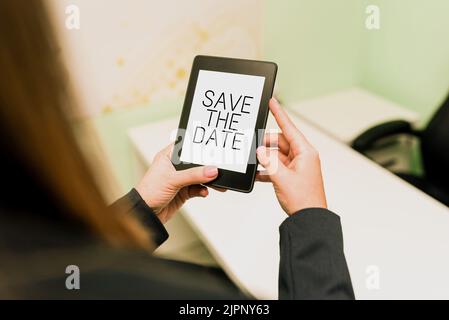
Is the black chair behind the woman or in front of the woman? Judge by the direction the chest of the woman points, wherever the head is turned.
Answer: in front

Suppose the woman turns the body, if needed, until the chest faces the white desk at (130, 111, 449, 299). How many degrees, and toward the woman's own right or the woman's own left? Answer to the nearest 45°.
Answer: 0° — they already face it

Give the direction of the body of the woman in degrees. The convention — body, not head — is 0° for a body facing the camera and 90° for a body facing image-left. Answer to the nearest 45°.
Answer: approximately 225°

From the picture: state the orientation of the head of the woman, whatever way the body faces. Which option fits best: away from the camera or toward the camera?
away from the camera

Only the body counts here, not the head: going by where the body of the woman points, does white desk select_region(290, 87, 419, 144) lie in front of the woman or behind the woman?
in front
